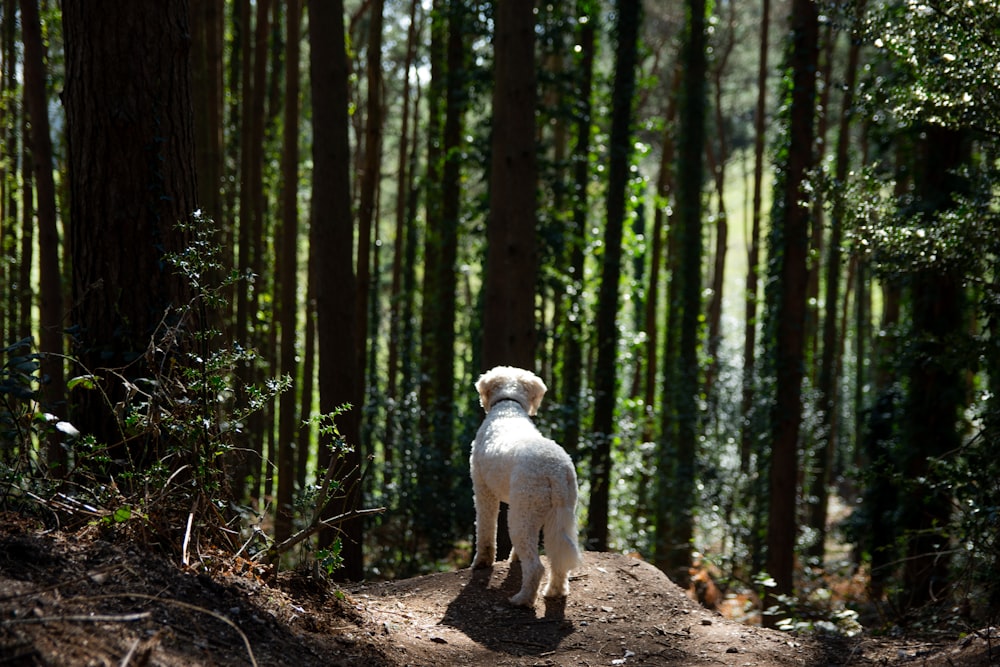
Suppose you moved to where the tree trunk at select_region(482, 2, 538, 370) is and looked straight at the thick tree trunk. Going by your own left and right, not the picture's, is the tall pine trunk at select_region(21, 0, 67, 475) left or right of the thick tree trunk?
right

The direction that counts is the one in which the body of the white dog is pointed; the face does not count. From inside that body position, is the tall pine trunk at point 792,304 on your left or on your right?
on your right

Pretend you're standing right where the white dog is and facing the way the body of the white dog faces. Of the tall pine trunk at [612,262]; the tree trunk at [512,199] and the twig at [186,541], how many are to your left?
1

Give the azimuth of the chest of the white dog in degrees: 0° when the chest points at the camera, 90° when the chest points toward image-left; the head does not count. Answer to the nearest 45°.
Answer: approximately 135°

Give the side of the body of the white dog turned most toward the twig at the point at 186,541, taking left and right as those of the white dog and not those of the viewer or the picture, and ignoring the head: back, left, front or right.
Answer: left

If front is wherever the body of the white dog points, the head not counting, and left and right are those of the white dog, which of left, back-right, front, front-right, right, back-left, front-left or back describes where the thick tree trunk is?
front-left

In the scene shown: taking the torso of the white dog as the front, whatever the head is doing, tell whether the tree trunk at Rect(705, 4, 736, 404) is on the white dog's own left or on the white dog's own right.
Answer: on the white dog's own right

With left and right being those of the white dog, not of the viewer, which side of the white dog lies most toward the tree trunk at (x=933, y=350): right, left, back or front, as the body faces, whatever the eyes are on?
right

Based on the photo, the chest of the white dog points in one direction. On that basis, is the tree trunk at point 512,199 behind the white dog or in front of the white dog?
in front

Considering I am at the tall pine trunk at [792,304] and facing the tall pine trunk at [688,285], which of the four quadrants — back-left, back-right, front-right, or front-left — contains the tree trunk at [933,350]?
back-right

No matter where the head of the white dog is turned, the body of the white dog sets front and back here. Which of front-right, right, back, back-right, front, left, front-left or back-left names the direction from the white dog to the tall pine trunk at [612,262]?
front-right

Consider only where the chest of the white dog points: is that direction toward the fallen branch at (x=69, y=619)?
no

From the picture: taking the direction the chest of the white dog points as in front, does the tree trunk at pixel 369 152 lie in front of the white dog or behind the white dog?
in front

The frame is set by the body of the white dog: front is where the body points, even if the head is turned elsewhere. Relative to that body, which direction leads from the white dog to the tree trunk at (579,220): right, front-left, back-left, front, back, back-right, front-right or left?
front-right

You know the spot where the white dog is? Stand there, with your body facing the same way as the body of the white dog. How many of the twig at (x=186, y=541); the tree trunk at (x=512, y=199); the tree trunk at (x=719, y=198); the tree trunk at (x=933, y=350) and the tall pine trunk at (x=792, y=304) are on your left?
1

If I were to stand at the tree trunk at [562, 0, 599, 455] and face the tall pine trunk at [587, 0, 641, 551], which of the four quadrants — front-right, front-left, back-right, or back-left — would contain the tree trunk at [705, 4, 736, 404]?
back-left
